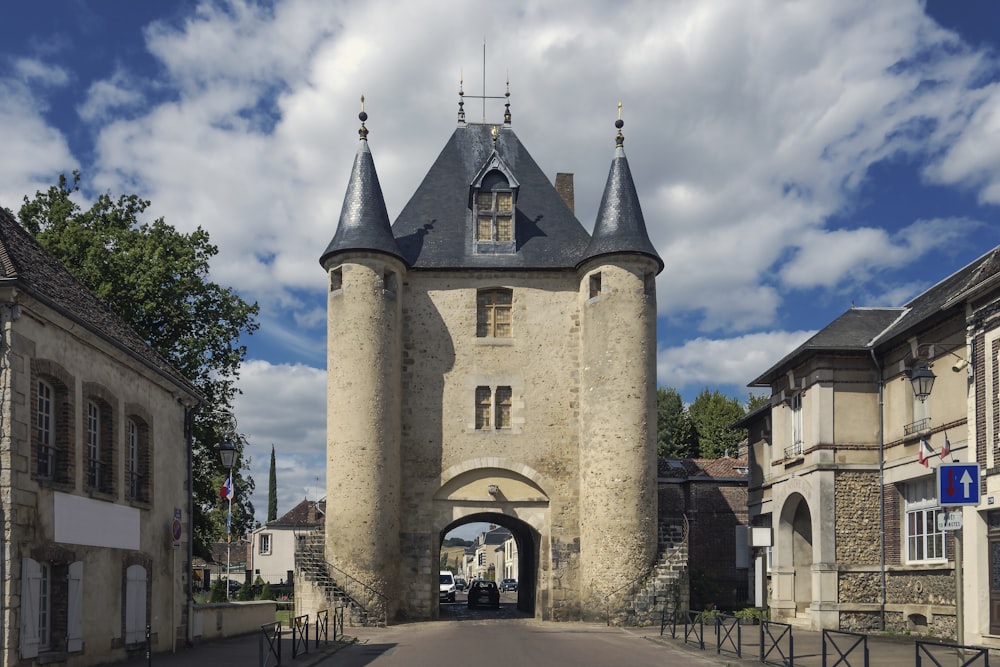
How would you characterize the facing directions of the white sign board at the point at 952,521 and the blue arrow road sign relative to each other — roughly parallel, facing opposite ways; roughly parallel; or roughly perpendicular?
roughly parallel

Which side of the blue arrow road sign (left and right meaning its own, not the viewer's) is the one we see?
front

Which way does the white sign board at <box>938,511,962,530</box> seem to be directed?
toward the camera

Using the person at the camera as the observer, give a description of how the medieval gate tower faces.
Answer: facing the viewer

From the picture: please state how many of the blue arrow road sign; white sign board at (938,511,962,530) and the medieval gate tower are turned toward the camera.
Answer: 3

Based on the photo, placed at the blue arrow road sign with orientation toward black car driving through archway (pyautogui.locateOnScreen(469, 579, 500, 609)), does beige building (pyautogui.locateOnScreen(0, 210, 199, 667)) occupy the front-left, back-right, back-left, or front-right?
front-left

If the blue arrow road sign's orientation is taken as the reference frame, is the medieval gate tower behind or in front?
behind

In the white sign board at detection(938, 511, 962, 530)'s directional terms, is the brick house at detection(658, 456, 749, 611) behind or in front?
behind
